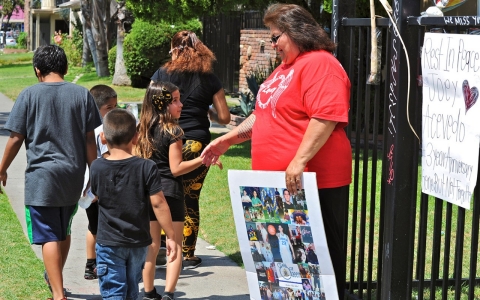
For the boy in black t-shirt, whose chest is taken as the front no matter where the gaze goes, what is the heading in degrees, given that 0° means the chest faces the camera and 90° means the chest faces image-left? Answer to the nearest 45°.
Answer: approximately 180°

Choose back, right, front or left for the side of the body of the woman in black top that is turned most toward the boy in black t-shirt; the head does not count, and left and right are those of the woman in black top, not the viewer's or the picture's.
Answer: back

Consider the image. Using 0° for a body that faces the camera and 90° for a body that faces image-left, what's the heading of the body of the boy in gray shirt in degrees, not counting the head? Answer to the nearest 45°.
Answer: approximately 180°

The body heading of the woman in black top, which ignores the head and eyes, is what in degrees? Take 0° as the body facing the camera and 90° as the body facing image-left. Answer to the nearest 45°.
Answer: approximately 180°

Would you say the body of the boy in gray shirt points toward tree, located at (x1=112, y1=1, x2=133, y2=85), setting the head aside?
yes

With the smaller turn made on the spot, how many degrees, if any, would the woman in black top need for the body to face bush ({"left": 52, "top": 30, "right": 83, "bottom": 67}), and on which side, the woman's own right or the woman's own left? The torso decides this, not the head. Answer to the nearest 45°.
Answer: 0° — they already face it

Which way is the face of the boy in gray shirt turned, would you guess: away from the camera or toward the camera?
away from the camera

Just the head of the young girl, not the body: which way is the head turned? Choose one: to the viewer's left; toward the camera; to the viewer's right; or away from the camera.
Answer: to the viewer's right

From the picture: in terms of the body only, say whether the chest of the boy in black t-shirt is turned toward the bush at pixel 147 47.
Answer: yes

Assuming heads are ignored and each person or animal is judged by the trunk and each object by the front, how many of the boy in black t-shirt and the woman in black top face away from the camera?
2

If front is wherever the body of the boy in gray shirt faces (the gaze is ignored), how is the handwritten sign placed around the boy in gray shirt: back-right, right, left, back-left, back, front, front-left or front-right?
back-right
